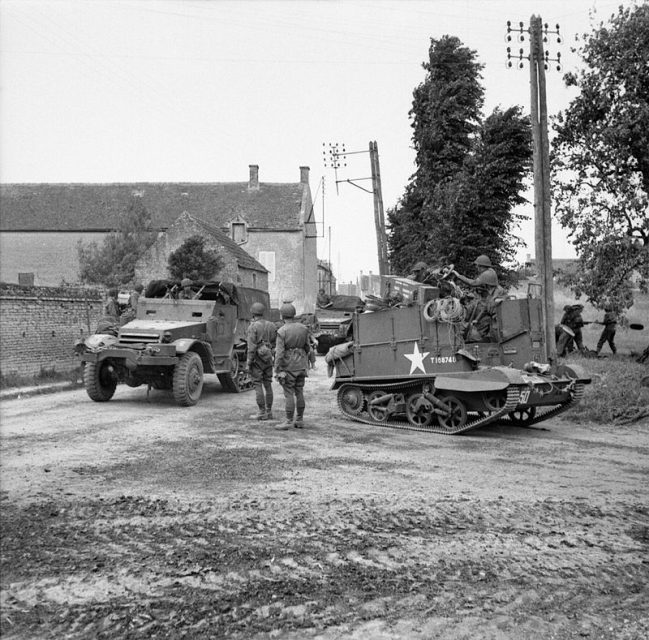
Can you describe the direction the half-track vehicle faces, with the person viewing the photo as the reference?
facing the viewer and to the left of the viewer

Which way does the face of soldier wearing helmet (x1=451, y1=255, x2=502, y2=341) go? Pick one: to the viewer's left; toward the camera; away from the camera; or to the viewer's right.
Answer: to the viewer's left

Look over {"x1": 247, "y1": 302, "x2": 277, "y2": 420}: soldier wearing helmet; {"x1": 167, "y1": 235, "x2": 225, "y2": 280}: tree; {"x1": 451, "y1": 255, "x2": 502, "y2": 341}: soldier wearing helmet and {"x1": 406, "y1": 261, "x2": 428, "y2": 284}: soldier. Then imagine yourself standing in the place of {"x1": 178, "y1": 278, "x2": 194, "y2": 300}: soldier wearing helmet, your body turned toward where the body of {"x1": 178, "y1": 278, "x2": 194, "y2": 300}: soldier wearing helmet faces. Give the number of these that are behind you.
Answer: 1

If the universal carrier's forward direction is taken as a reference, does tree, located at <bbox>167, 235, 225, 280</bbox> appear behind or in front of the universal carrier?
behind

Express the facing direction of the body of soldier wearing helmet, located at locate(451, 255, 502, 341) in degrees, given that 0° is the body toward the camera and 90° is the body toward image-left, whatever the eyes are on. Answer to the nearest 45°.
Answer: approximately 90°

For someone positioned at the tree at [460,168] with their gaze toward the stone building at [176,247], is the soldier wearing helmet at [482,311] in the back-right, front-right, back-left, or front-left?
back-left

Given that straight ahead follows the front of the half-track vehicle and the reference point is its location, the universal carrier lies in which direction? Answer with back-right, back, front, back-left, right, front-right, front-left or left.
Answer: left

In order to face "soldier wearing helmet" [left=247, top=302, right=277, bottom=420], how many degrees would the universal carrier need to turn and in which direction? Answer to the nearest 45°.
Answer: approximately 135° to its right

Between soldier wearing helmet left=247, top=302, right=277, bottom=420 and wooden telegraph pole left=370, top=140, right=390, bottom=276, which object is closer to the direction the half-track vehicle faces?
the soldier wearing helmet

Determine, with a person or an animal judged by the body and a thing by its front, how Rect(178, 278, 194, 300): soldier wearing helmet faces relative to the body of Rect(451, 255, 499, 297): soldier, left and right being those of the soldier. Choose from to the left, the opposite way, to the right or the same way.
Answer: to the left

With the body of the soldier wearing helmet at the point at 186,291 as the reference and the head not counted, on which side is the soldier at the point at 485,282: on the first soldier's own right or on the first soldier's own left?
on the first soldier's own left

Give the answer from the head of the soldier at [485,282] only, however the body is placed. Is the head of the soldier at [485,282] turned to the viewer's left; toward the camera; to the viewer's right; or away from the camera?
to the viewer's left

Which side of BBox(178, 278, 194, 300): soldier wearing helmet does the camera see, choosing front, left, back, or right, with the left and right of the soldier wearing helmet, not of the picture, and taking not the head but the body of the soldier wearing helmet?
front

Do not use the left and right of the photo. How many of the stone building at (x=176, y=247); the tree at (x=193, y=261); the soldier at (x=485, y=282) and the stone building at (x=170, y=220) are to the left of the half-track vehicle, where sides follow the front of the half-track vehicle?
1
